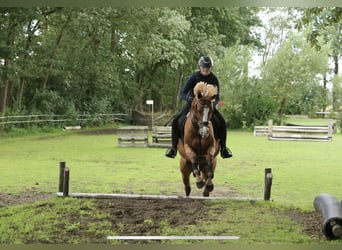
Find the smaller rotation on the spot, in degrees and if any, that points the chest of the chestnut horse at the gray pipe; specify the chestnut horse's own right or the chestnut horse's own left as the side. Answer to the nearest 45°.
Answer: approximately 90° to the chestnut horse's own left

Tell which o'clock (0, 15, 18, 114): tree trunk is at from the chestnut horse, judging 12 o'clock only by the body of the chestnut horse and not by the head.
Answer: The tree trunk is roughly at 4 o'clock from the chestnut horse.

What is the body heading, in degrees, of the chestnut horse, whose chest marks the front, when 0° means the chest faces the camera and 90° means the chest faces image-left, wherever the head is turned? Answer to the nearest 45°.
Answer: approximately 0°

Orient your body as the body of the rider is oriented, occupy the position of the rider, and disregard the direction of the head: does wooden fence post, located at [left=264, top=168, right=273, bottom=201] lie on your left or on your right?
on your left

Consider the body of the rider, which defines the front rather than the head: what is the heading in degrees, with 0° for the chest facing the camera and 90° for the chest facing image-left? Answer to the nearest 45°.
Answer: approximately 0°

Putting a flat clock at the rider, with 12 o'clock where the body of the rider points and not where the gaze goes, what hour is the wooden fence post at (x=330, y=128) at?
The wooden fence post is roughly at 8 o'clock from the rider.

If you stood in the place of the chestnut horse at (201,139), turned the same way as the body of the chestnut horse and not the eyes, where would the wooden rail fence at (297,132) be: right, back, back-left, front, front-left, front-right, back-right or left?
back-left

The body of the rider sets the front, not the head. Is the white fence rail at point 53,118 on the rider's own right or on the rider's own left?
on the rider's own right
